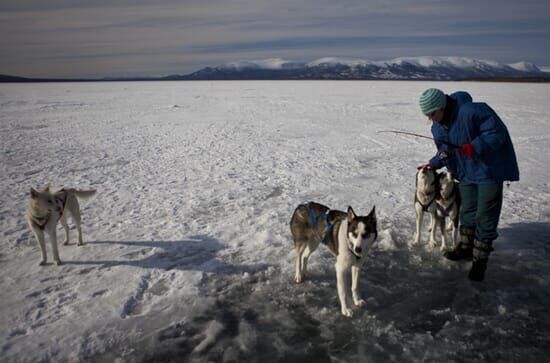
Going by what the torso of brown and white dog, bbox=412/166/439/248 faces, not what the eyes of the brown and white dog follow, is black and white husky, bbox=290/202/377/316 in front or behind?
in front

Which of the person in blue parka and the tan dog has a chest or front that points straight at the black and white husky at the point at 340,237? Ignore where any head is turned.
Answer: the person in blue parka

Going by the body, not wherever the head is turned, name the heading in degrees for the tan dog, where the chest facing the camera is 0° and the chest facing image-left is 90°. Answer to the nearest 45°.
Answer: approximately 45°

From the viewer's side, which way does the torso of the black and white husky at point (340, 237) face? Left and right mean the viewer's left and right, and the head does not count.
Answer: facing the viewer and to the right of the viewer

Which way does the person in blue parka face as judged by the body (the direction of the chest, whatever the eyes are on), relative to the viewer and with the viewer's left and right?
facing the viewer and to the left of the viewer

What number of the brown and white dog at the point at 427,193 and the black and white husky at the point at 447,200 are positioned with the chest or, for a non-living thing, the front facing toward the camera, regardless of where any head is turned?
2

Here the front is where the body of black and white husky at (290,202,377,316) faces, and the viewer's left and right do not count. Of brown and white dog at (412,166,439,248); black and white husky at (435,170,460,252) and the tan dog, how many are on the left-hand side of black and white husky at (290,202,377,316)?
2

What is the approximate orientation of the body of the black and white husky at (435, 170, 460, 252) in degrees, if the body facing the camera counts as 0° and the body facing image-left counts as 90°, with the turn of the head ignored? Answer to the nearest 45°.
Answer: approximately 0°
